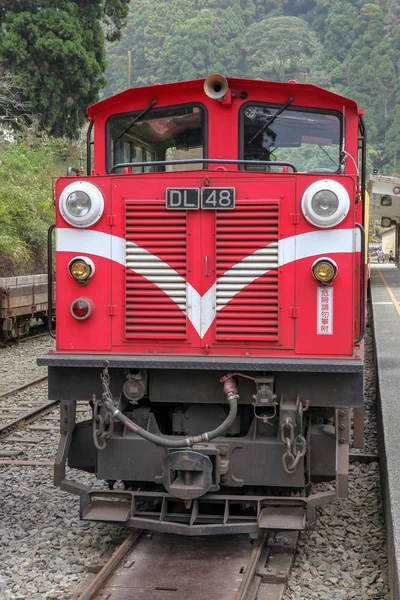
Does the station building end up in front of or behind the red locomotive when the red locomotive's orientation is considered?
behind

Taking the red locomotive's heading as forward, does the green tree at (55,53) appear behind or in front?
behind

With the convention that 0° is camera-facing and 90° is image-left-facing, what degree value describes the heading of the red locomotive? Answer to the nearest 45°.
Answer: approximately 0°

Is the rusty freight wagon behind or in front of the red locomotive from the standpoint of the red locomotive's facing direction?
behind

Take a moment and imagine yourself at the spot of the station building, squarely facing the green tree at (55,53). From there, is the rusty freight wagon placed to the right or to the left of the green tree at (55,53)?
left
